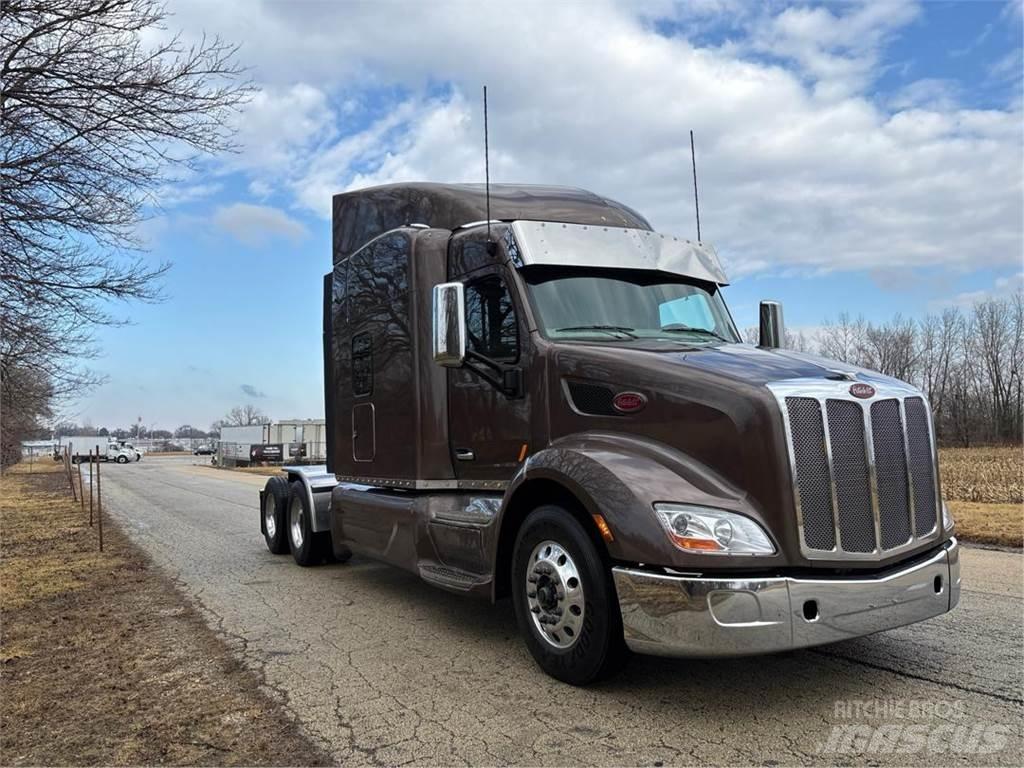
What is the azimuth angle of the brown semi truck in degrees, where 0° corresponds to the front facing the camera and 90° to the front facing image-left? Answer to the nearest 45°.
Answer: approximately 315°
